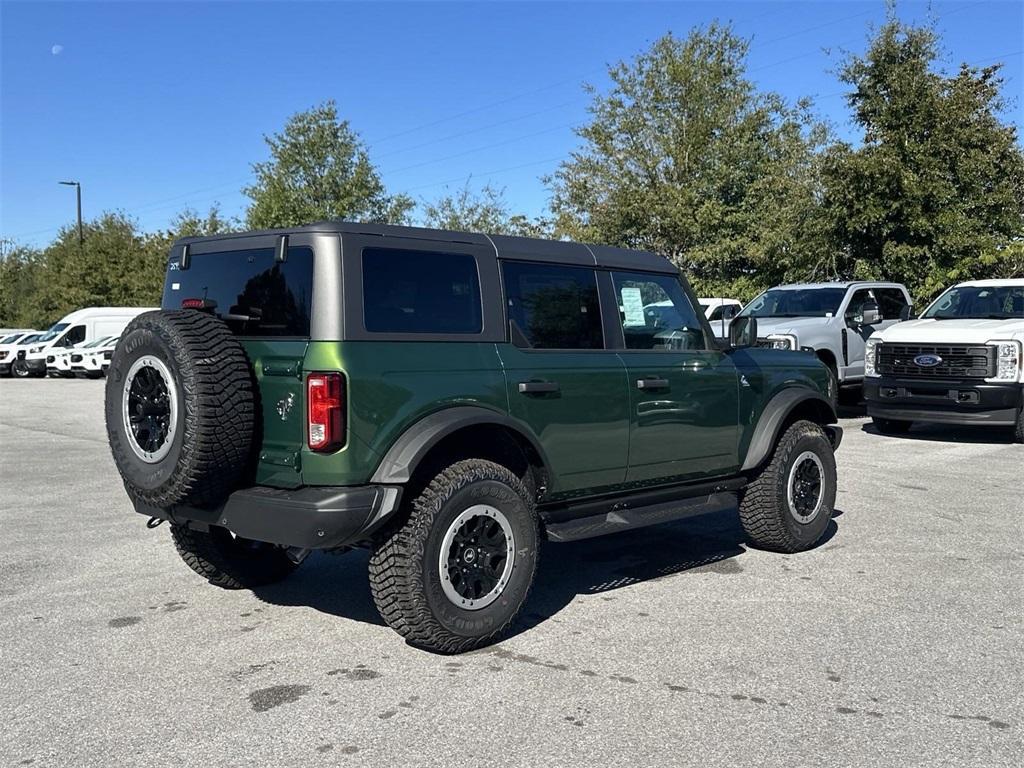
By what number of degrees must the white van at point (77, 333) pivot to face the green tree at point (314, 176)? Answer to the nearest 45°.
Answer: approximately 135° to its left

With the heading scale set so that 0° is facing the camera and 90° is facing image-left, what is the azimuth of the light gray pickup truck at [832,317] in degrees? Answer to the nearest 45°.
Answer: approximately 45°

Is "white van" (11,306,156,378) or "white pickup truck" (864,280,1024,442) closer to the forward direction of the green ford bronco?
the white pickup truck

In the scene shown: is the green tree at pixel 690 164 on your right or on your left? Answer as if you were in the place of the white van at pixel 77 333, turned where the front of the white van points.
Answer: on your left

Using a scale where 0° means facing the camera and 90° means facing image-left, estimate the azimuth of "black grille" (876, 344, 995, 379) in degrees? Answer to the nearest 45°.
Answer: approximately 45°

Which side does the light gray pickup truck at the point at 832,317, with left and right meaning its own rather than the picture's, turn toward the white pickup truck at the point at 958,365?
left

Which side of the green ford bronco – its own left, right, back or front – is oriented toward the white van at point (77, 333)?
left

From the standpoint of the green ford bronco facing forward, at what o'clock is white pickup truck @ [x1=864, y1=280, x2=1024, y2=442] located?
The white pickup truck is roughly at 12 o'clock from the green ford bronco.

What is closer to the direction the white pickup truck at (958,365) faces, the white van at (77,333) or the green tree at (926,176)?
the white van

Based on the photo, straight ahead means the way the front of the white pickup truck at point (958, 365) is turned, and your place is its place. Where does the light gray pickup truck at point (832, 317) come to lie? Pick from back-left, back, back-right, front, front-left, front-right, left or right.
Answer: right

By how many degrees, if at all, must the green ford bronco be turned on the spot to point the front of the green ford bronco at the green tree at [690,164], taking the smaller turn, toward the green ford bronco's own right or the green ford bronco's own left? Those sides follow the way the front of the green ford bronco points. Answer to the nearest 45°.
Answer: approximately 45° to the green ford bronco's own left

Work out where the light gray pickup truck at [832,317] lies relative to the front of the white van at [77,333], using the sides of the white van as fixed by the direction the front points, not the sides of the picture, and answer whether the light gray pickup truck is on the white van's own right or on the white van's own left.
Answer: on the white van's own left
